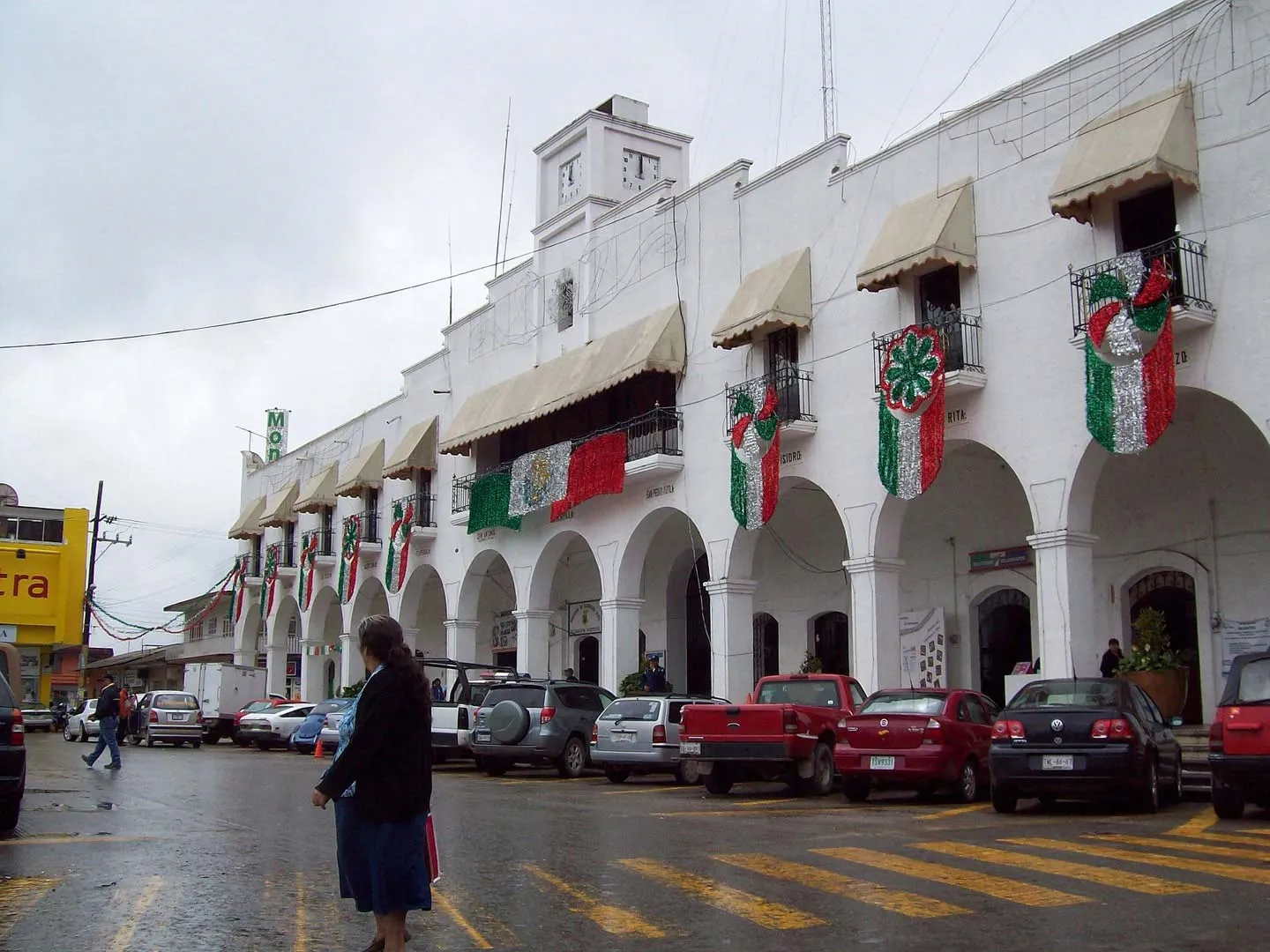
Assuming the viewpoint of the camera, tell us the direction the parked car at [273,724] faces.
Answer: facing away from the viewer and to the right of the viewer

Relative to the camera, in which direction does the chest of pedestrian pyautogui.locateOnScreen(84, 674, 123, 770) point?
to the viewer's left

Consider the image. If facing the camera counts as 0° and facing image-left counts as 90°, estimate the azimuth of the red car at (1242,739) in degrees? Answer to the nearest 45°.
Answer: approximately 180°

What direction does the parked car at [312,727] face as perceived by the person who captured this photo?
facing away from the viewer and to the right of the viewer

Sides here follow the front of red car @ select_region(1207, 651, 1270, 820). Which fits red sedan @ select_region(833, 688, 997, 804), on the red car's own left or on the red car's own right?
on the red car's own left

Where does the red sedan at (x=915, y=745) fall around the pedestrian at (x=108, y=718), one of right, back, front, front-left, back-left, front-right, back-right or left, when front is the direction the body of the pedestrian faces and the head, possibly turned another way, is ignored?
back-left
